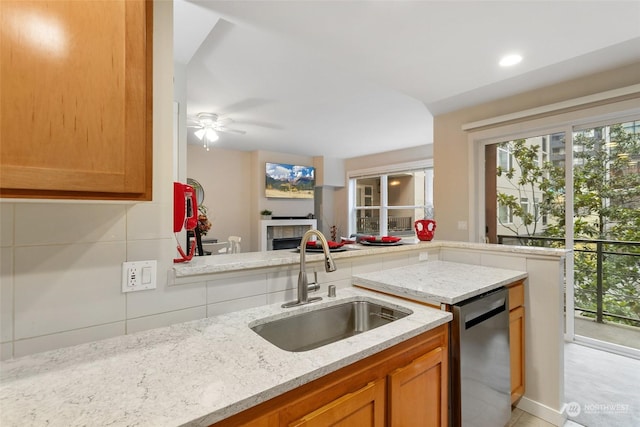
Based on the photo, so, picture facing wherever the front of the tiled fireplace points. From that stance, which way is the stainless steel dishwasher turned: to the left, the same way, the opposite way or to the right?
the same way

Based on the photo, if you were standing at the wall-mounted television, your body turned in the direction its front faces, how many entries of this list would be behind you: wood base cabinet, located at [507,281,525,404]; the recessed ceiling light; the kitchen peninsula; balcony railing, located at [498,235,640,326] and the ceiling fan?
0

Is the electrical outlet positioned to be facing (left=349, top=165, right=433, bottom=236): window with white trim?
no

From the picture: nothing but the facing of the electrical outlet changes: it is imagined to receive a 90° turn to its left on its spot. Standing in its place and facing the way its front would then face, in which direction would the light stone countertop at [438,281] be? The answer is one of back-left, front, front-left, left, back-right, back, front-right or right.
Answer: front-right

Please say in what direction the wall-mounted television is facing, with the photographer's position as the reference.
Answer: facing the viewer

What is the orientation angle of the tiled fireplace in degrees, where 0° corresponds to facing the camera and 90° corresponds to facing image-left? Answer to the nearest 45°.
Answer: approximately 0°

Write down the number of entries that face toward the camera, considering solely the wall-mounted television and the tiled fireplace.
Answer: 2

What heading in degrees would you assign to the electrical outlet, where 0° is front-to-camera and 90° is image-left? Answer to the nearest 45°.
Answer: approximately 315°

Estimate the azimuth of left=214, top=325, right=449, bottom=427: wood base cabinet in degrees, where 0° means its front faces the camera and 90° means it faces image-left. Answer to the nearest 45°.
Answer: approximately 315°

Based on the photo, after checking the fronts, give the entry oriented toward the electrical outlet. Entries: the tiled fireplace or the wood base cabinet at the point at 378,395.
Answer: the tiled fireplace

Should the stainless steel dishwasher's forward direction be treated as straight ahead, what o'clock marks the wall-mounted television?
The wall-mounted television is roughly at 6 o'clock from the stainless steel dishwasher.

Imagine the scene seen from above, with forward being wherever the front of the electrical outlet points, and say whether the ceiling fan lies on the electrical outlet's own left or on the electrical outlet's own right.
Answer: on the electrical outlet's own left

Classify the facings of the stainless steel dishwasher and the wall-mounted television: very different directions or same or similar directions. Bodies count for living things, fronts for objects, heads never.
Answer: same or similar directions

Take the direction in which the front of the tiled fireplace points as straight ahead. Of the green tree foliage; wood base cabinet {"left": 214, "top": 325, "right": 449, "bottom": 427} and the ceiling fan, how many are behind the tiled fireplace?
0

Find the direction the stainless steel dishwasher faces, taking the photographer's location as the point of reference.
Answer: facing the viewer and to the right of the viewer

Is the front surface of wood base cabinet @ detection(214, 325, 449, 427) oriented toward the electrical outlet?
no
